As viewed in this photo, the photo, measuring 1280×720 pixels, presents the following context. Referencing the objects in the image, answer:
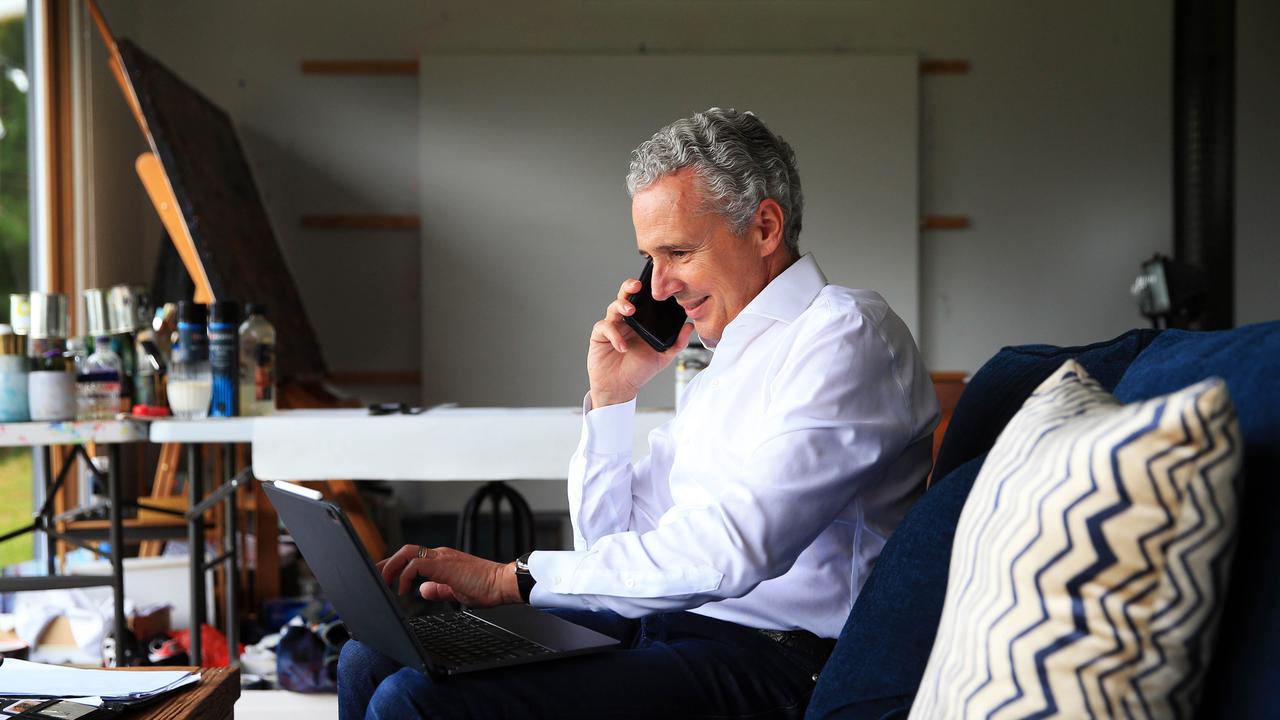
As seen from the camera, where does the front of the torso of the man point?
to the viewer's left

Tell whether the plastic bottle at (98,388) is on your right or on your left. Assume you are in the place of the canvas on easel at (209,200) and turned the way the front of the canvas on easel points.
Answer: on your right

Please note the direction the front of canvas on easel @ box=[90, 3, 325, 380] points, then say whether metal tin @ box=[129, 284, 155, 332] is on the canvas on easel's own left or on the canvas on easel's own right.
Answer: on the canvas on easel's own right
